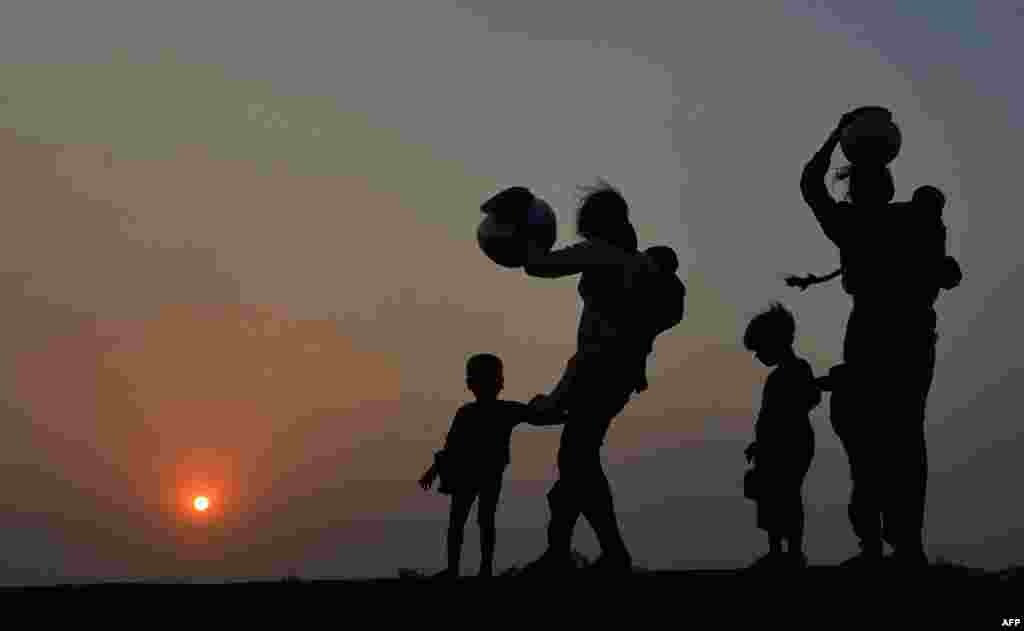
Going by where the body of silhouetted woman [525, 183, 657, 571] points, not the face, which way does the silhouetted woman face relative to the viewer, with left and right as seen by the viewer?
facing to the left of the viewer

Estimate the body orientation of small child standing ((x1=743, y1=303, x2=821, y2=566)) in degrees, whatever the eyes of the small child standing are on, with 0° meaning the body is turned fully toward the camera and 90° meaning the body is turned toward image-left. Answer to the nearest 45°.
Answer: approximately 90°

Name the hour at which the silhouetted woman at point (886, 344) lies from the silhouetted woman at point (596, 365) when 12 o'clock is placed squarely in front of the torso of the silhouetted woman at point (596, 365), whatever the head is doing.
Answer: the silhouetted woman at point (886, 344) is roughly at 6 o'clock from the silhouetted woman at point (596, 365).

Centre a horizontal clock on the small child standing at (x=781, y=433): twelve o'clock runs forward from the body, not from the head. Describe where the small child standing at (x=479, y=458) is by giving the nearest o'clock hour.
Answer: the small child standing at (x=479, y=458) is roughly at 12 o'clock from the small child standing at (x=781, y=433).

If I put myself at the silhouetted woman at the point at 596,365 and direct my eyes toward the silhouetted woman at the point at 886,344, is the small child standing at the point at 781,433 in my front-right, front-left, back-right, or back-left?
front-left

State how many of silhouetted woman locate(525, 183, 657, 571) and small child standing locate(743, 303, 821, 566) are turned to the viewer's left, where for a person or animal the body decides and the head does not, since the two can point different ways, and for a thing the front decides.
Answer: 2

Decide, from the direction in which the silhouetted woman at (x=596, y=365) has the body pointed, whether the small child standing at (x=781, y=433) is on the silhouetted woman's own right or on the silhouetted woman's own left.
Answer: on the silhouetted woman's own right

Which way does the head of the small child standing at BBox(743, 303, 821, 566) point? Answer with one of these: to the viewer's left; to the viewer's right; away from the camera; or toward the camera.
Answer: to the viewer's left

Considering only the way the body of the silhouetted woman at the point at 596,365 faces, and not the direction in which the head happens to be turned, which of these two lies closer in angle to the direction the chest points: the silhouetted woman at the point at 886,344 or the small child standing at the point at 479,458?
the small child standing
